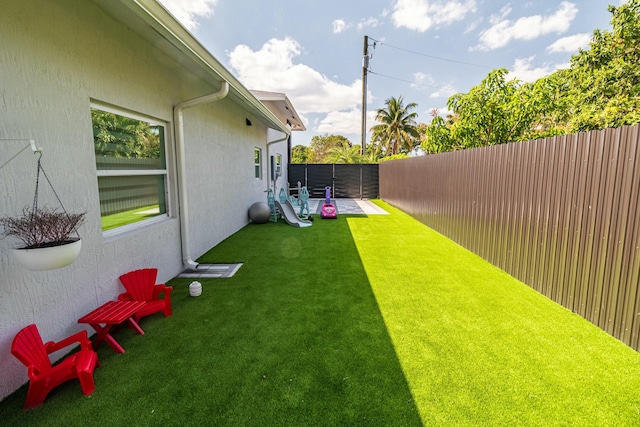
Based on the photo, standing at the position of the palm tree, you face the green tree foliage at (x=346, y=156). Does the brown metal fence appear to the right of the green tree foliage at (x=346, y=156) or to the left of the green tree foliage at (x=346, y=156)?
left

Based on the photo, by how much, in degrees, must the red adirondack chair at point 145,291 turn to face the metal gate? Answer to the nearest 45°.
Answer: approximately 90° to its left

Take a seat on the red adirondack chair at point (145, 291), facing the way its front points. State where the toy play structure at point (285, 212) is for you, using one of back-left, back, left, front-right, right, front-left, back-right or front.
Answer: left

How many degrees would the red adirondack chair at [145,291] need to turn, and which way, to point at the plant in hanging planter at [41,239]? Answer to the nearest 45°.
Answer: approximately 90° to its right

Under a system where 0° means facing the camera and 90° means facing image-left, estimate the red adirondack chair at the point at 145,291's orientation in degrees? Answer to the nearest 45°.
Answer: approximately 315°

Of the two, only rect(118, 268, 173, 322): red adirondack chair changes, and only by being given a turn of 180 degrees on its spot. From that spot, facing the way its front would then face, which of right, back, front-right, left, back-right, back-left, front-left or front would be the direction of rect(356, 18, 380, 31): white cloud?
right

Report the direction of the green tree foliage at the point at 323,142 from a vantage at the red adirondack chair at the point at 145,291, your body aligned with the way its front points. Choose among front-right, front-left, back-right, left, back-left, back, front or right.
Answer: left
